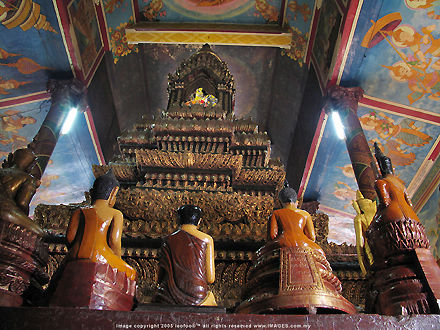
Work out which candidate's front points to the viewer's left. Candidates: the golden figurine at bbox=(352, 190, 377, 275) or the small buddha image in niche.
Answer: the golden figurine

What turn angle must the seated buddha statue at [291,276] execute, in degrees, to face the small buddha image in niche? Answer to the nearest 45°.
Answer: approximately 45° to its left

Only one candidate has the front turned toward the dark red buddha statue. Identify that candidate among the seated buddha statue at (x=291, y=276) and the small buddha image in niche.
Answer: the small buddha image in niche

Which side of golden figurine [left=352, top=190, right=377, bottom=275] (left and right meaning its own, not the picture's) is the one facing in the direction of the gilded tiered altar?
front

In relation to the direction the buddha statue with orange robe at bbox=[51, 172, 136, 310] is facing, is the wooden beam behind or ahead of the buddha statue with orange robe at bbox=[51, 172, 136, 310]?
ahead

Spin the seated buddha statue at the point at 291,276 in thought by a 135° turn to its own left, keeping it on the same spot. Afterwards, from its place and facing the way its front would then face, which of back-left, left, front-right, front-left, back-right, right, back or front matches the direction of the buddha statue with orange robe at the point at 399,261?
back

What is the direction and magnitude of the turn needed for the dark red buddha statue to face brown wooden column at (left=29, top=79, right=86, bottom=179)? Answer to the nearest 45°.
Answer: approximately 45° to its left

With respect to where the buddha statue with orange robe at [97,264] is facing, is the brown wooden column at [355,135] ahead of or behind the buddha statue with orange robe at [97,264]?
ahead

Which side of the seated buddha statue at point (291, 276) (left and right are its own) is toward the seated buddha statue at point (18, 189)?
left

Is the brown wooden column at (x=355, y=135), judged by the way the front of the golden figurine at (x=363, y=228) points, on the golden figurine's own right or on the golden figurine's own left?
on the golden figurine's own right

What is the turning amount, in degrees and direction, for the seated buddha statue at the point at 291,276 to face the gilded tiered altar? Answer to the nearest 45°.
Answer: approximately 45° to its left

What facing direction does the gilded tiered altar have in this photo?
toward the camera

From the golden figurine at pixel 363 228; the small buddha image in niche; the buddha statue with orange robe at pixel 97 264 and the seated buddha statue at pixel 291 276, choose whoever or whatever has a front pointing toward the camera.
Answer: the small buddha image in niche

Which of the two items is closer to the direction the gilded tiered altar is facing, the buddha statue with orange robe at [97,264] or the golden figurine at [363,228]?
the buddha statue with orange robe

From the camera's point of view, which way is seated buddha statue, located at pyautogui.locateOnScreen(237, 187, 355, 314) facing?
away from the camera

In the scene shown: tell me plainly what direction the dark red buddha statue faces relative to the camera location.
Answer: facing away from the viewer

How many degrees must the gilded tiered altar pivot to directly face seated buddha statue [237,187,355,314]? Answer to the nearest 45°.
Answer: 0° — it already faces it
